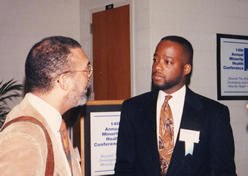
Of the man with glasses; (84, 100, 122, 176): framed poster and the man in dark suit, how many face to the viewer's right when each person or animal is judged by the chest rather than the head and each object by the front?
1

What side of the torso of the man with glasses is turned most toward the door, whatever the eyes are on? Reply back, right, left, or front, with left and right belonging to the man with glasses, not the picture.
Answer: left

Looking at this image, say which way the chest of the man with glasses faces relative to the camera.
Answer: to the viewer's right

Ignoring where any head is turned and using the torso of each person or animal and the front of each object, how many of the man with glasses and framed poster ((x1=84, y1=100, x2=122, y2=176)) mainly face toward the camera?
1

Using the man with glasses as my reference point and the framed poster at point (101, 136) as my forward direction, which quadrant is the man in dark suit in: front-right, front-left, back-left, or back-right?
front-right

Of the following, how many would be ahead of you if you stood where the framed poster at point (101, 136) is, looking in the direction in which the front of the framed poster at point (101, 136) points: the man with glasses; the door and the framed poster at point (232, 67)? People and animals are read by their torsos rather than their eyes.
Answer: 1

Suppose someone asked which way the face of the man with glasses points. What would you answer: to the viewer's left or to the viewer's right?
to the viewer's right

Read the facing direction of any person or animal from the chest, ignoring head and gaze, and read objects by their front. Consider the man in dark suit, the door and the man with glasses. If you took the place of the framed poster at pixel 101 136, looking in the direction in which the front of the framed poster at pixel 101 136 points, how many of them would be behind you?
1

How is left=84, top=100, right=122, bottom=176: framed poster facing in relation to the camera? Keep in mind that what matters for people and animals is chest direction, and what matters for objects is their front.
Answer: toward the camera

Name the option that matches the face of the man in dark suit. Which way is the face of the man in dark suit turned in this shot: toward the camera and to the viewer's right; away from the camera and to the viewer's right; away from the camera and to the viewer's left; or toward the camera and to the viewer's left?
toward the camera and to the viewer's left

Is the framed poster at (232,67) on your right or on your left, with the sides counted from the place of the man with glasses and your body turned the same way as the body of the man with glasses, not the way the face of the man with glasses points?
on your left

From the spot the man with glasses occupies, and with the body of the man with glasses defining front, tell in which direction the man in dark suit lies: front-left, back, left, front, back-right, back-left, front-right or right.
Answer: front-left

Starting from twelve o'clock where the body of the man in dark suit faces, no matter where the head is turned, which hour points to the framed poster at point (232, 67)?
The framed poster is roughly at 7 o'clock from the man in dark suit.

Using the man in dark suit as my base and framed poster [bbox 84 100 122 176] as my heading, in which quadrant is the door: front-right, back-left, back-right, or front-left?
front-right
